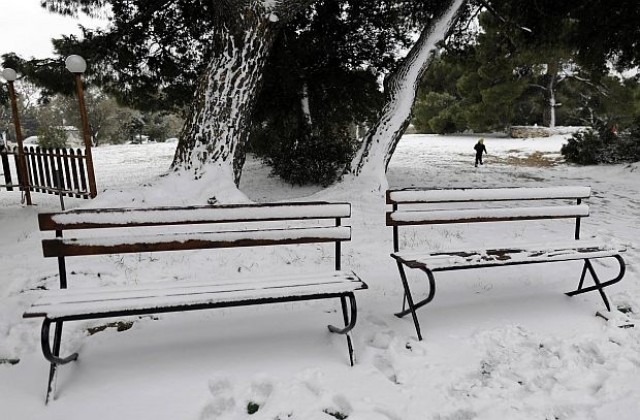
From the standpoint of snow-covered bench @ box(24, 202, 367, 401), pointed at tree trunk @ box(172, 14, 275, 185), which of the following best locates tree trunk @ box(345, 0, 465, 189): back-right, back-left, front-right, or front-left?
front-right

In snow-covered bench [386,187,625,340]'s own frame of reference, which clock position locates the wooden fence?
The wooden fence is roughly at 5 o'clock from the snow-covered bench.

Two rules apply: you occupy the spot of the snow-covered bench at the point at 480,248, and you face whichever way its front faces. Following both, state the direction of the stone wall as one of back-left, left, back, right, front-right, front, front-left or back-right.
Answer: back-left

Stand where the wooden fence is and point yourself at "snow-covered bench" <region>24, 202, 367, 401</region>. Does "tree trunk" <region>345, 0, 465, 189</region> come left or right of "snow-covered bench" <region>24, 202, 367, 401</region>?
left

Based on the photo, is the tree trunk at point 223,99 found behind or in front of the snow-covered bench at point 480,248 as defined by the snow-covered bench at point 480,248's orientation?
behind

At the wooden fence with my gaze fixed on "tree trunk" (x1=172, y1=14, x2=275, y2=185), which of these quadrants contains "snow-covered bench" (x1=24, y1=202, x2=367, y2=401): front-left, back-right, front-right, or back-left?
front-right

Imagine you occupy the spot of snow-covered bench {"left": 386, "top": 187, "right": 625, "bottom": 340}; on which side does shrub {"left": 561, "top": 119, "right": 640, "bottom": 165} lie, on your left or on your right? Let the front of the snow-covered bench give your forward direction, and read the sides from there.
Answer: on your left

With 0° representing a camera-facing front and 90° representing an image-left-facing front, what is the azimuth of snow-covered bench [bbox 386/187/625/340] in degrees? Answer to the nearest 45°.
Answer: approximately 315°

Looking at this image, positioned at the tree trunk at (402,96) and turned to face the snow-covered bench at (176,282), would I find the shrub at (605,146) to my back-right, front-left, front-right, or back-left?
back-left

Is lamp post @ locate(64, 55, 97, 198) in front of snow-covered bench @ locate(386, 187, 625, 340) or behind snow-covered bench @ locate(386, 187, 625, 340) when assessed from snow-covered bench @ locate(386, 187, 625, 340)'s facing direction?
behind

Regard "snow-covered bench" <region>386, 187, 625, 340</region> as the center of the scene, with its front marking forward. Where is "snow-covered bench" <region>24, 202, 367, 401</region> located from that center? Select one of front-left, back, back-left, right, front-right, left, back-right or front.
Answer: right

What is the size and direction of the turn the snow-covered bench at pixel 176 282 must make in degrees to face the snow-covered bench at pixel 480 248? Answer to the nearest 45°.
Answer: approximately 90° to its left

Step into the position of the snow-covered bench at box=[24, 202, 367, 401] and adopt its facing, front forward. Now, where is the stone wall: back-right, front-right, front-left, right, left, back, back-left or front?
back-left

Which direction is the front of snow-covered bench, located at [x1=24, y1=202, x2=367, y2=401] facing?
toward the camera

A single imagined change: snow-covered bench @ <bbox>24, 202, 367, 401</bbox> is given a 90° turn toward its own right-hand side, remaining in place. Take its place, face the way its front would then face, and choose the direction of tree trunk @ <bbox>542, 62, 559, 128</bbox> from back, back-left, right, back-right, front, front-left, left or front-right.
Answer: back-right

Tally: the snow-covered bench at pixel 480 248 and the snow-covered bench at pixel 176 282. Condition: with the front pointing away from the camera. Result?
0
